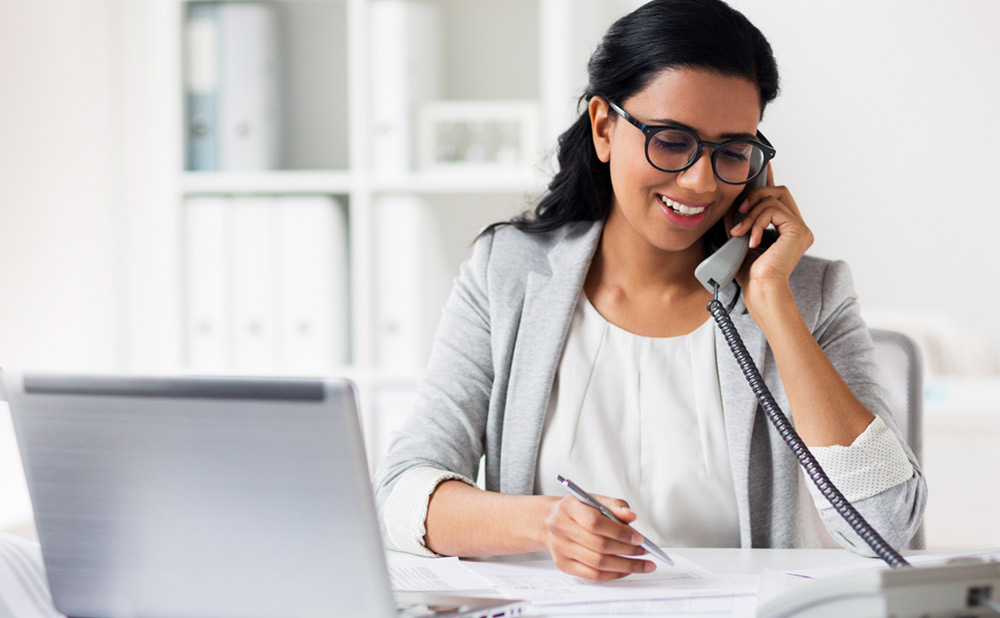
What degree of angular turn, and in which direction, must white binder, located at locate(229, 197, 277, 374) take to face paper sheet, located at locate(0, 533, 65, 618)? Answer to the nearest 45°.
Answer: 0° — it already faces it

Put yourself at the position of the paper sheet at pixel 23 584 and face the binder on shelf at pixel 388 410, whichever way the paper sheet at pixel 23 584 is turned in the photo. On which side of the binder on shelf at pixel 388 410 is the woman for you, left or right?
right

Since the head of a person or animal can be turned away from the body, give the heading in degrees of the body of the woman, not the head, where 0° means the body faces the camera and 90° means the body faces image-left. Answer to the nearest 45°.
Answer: approximately 0°

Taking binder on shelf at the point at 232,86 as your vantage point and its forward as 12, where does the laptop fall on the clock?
The laptop is roughly at 12 o'clock from the binder on shelf.
